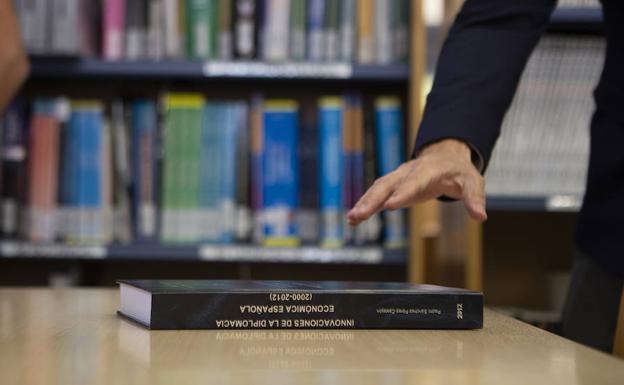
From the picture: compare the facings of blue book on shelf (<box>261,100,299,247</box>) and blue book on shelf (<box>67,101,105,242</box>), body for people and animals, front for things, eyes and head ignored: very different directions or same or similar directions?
same or similar directions

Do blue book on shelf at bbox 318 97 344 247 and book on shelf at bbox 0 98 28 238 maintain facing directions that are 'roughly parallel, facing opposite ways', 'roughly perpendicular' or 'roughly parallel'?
roughly parallel

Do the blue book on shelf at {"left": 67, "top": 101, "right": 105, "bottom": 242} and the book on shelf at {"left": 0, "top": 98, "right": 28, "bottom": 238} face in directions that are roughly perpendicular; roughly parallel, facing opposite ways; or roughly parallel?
roughly parallel

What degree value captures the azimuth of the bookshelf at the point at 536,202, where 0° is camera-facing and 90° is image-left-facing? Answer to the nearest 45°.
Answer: approximately 0°

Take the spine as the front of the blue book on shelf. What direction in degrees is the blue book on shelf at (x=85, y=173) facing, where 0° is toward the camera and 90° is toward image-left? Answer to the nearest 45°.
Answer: approximately 0°

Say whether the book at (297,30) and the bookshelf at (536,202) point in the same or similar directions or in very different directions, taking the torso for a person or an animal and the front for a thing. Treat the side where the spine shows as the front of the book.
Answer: same or similar directions

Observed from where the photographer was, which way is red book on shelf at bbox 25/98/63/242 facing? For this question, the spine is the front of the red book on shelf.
facing the viewer

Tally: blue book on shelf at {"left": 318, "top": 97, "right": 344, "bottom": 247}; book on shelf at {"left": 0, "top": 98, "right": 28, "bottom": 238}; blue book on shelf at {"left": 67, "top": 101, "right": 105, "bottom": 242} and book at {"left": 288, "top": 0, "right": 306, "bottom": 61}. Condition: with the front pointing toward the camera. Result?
4

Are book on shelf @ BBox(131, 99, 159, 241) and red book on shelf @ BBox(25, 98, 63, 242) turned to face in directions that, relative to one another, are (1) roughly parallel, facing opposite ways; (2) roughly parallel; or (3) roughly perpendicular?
roughly parallel

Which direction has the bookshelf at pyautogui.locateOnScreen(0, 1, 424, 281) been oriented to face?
toward the camera

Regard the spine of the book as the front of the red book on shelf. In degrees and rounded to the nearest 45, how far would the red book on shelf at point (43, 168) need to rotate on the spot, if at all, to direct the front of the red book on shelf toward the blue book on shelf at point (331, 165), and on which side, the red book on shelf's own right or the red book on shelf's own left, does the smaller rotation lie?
approximately 90° to the red book on shelf's own left

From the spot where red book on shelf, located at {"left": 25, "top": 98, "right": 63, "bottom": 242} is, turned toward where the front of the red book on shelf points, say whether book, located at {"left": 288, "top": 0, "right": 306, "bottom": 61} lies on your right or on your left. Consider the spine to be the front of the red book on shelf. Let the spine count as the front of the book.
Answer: on your left

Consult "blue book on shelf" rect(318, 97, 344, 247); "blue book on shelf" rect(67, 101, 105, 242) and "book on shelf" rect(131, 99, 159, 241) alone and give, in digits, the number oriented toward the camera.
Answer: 3

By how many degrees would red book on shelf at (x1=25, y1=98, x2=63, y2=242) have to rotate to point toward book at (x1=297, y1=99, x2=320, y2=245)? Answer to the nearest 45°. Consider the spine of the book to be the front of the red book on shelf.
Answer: approximately 90° to its left
